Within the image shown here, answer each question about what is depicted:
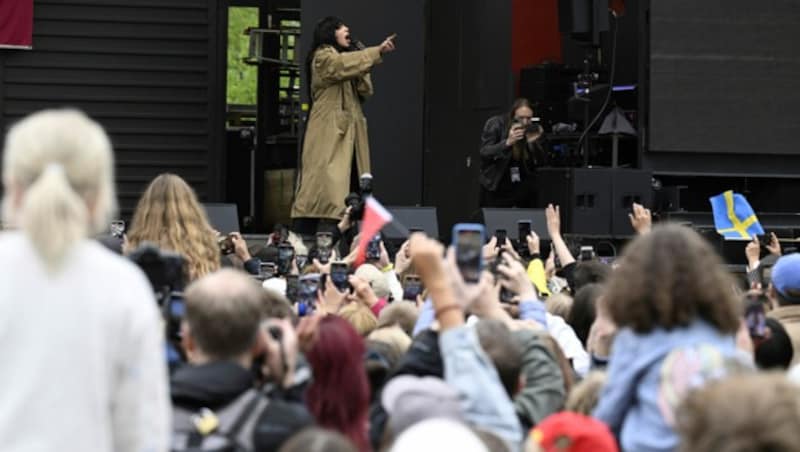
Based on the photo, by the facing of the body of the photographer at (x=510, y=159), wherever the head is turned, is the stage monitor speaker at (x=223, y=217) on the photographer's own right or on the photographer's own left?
on the photographer's own right

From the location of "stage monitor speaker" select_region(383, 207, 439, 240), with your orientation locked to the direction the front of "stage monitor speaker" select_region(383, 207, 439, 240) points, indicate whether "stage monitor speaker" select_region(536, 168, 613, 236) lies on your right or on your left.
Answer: on your right

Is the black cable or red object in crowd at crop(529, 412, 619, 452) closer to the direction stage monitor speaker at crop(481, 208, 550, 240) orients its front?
the black cable

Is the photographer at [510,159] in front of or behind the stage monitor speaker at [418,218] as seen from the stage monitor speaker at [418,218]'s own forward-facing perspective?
in front

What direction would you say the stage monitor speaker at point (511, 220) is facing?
away from the camera

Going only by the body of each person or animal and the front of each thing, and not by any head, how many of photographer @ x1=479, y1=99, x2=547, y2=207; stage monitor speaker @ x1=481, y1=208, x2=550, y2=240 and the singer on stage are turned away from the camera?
1

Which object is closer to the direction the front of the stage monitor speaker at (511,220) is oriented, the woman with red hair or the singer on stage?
the singer on stage

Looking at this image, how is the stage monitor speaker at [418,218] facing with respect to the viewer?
away from the camera

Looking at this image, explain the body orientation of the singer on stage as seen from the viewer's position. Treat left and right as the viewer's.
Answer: facing to the right of the viewer

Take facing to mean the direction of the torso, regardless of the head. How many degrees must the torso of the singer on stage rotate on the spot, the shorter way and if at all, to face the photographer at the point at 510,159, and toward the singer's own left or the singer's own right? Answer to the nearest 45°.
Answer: approximately 45° to the singer's own left

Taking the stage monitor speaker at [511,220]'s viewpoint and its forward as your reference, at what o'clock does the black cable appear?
The black cable is roughly at 1 o'clock from the stage monitor speaker.

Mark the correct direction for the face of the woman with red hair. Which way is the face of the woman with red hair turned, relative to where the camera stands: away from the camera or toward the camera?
away from the camera

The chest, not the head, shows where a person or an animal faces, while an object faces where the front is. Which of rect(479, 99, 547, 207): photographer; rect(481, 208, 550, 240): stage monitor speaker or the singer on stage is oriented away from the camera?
the stage monitor speaker
